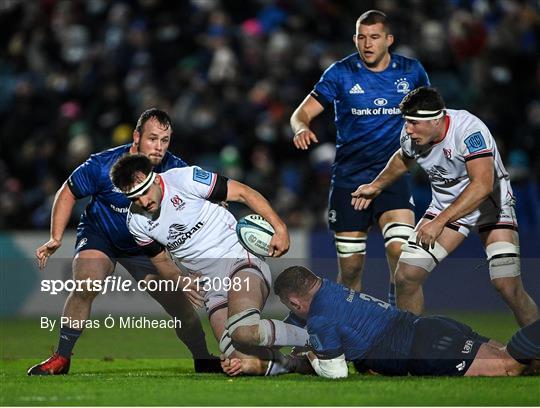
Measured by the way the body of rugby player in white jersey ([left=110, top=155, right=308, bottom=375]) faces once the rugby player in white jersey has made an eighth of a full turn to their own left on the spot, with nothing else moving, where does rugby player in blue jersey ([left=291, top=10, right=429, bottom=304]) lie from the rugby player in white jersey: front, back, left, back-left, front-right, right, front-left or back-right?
back-left

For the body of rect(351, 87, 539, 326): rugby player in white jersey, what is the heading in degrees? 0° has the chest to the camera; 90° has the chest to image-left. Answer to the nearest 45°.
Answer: approximately 45°

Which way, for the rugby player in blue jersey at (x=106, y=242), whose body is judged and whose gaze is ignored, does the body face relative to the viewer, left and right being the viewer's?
facing the viewer and to the right of the viewer

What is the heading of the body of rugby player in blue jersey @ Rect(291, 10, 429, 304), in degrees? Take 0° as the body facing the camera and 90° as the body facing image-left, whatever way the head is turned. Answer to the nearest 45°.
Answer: approximately 0°

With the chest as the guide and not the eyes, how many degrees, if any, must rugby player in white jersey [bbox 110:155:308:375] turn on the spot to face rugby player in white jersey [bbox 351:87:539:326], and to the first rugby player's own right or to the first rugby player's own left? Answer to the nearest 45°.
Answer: approximately 135° to the first rugby player's own left

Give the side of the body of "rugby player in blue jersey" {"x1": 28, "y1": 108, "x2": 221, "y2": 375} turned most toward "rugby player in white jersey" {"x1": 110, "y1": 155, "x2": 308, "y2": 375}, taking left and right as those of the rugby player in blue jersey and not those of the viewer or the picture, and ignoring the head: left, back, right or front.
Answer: front

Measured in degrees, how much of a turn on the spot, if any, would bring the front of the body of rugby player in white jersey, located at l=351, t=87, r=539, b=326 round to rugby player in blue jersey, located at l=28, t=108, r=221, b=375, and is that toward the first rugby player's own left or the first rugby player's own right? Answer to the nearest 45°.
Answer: approximately 45° to the first rugby player's own right
